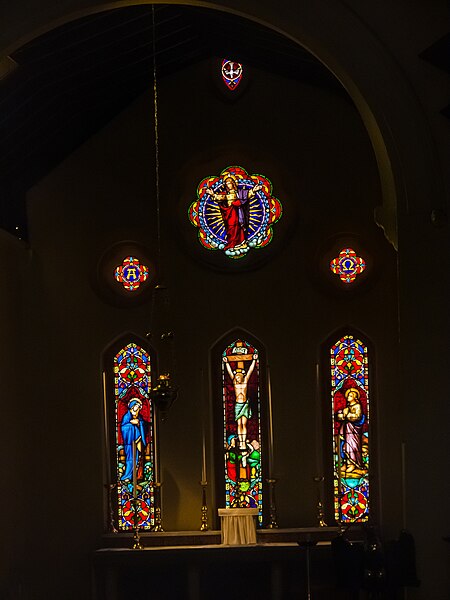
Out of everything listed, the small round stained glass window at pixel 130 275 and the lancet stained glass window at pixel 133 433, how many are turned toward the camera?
2

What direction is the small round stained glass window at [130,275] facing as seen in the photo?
toward the camera

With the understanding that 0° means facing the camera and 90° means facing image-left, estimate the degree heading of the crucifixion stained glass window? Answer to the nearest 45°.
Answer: approximately 0°

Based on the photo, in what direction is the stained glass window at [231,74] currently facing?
toward the camera

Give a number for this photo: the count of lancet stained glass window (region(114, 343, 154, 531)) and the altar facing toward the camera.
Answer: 2

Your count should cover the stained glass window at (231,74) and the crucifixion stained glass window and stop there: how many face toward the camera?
2

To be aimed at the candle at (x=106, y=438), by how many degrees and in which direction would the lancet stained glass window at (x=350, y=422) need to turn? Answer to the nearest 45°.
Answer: approximately 90° to its right

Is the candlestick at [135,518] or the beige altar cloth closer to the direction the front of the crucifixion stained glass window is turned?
the beige altar cloth

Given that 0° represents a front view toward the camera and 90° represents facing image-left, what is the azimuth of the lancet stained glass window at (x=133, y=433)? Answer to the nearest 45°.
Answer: approximately 0°

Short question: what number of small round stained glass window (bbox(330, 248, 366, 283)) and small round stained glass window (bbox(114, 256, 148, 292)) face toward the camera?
2
